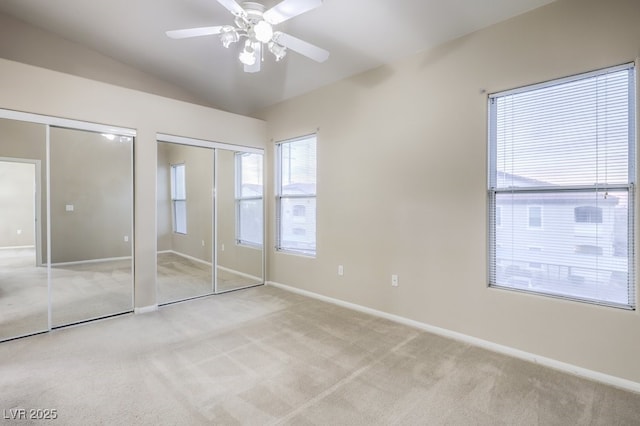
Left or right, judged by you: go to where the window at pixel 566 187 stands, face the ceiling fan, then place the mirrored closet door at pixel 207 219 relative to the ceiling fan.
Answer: right

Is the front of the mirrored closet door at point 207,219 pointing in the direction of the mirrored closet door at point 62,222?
no

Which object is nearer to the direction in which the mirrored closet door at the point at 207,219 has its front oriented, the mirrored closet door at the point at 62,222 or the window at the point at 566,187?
the window

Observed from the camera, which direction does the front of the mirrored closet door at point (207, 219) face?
facing the viewer and to the right of the viewer

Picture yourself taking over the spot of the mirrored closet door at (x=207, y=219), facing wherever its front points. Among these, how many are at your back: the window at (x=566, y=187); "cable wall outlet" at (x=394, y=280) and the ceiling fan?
0

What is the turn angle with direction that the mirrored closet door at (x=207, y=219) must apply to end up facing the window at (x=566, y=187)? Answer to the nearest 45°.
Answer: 0° — it already faces it

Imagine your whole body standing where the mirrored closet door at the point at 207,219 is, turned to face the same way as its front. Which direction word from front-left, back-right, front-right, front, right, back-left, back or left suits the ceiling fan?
front-right

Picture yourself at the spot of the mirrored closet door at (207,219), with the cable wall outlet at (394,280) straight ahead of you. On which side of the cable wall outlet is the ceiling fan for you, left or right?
right

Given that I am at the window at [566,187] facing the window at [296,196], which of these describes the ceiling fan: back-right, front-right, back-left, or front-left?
front-left

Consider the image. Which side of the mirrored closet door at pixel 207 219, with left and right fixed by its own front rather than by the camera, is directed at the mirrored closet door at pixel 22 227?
right

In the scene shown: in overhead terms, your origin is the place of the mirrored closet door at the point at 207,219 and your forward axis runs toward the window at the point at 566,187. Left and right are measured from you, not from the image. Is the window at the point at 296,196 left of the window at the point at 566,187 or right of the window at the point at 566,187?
left

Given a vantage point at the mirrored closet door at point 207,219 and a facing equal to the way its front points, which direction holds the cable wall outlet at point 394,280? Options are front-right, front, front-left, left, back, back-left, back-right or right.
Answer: front
